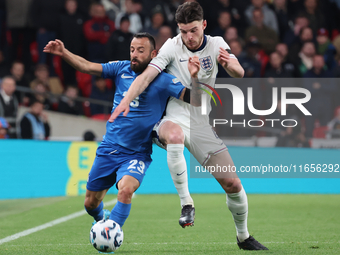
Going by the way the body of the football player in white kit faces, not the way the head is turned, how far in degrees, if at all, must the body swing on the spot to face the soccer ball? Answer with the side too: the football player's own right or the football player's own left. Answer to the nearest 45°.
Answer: approximately 45° to the football player's own right

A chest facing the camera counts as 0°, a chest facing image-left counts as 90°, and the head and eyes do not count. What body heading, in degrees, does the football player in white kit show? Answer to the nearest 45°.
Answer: approximately 0°

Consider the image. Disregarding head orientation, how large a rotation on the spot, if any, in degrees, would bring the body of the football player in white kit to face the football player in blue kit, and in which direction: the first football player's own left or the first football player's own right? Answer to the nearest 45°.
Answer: approximately 90° to the first football player's own right
